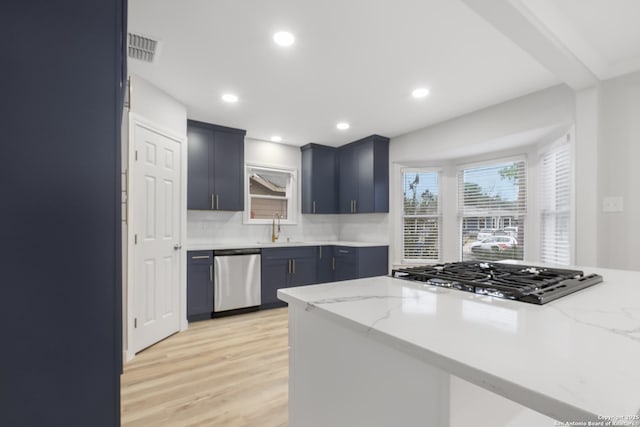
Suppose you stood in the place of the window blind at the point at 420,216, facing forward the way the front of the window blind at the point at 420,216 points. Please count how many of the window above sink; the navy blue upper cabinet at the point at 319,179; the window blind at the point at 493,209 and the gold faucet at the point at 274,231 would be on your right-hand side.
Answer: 3

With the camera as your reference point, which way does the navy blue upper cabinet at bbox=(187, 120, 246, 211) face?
facing the viewer and to the right of the viewer

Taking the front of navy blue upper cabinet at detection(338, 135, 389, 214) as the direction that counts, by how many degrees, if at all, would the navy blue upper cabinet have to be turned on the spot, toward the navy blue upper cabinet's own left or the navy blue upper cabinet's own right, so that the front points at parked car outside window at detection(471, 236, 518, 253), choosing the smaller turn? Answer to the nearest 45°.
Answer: approximately 135° to the navy blue upper cabinet's own left

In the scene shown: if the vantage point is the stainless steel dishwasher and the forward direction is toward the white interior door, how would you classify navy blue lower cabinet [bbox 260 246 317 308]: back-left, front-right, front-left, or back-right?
back-left

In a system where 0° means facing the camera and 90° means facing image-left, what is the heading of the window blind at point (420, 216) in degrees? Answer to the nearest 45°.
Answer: approximately 0°

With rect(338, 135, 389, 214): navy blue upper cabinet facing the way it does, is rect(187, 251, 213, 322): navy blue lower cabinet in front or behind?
in front

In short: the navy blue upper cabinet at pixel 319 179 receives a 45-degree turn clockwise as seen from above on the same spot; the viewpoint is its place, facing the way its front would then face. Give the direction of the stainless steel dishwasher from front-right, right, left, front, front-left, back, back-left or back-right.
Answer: front-right

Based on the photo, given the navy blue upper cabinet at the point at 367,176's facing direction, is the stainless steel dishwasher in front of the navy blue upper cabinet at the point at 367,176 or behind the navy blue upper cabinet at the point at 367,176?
in front

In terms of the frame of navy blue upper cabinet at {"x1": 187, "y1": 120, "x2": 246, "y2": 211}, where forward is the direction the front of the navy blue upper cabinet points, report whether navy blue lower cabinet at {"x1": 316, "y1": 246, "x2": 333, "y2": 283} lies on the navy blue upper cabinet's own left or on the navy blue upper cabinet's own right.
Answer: on the navy blue upper cabinet's own left

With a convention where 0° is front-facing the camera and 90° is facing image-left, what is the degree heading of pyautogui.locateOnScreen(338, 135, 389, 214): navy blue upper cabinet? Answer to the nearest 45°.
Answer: approximately 45°

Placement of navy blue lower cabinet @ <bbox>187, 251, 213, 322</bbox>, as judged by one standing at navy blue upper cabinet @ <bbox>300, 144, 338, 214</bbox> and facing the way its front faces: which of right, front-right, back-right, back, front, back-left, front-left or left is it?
right

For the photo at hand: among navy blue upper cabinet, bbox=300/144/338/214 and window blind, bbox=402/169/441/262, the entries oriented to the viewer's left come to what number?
0
